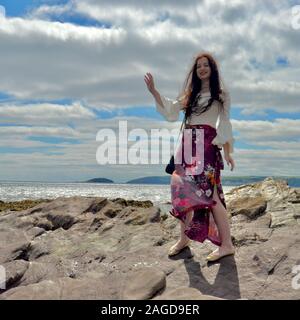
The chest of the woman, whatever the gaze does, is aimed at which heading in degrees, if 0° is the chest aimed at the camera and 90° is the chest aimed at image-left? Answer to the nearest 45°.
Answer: approximately 45°
